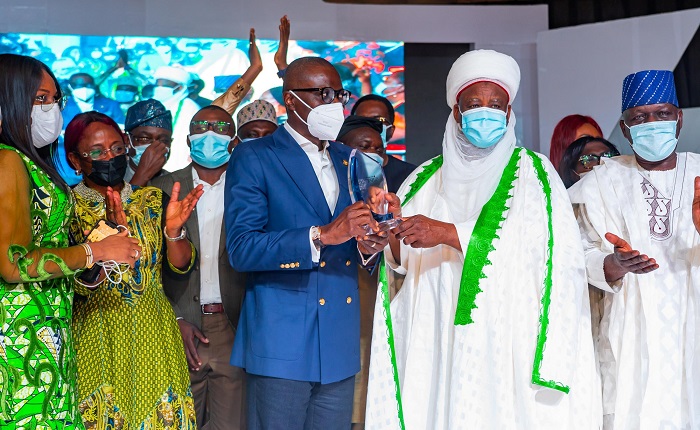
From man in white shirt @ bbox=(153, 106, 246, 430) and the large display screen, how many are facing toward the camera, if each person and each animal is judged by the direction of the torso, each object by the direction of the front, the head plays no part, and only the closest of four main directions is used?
2

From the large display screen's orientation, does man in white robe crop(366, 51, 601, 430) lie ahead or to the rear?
ahead

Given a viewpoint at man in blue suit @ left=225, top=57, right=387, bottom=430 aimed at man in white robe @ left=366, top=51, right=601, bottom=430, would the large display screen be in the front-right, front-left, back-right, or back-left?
back-left

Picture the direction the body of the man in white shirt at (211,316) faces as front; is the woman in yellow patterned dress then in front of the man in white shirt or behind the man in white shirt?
in front

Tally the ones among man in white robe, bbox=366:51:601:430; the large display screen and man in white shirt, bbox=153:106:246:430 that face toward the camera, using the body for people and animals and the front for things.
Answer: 3

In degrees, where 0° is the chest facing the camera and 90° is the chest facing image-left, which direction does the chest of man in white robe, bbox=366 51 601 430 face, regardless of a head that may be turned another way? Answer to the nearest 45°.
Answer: approximately 0°

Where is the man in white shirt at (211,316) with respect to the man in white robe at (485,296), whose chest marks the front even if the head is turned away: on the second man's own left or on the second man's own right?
on the second man's own right

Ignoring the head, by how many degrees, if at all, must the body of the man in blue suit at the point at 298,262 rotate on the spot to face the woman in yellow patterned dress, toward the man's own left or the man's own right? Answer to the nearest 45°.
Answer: approximately 135° to the man's own right
